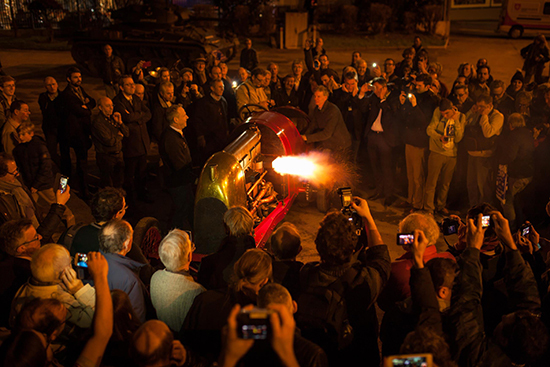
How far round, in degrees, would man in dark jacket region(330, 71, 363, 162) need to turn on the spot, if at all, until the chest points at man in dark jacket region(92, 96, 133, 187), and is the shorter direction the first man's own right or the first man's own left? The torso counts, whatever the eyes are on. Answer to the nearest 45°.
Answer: approximately 45° to the first man's own right

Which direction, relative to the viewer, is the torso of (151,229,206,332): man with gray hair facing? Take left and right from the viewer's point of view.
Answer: facing away from the viewer and to the right of the viewer

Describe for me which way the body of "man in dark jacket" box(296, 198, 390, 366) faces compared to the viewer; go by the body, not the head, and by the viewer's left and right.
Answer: facing away from the viewer

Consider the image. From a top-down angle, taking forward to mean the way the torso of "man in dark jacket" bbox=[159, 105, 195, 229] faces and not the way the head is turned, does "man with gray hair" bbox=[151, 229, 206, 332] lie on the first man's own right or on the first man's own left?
on the first man's own right

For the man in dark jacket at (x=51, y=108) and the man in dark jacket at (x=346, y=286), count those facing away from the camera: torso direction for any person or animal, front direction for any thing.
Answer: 1

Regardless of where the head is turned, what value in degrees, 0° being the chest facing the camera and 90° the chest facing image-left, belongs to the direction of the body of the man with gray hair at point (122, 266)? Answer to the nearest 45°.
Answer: approximately 225°

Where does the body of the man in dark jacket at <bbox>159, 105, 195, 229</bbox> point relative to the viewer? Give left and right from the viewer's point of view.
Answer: facing to the right of the viewer

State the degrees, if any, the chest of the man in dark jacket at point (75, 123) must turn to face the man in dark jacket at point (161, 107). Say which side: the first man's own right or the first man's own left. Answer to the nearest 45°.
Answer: approximately 45° to the first man's own left

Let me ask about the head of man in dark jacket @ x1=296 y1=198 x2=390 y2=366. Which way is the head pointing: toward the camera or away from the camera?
away from the camera

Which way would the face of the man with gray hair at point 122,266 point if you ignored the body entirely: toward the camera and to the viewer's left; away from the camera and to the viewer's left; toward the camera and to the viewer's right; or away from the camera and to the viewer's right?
away from the camera and to the viewer's right
